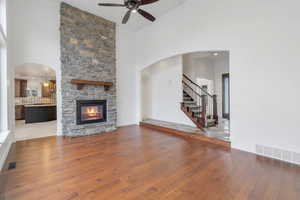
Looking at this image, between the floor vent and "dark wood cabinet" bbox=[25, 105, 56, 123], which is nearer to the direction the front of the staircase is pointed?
the floor vent

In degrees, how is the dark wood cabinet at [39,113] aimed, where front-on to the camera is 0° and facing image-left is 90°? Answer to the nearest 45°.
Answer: approximately 0°

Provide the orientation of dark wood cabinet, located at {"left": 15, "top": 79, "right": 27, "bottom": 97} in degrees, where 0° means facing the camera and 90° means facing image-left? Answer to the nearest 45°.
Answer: approximately 315°

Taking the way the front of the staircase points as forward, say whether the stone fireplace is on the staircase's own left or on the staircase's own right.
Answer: on the staircase's own right

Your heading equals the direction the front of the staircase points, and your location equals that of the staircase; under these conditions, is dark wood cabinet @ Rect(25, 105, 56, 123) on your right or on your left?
on your right

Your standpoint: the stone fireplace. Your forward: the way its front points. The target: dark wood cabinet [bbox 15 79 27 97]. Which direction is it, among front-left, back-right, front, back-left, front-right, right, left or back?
back
